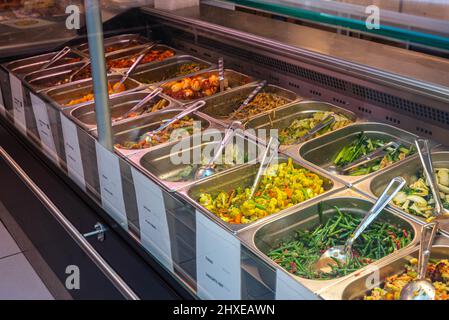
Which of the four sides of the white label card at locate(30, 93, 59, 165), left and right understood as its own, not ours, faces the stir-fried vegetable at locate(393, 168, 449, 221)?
left

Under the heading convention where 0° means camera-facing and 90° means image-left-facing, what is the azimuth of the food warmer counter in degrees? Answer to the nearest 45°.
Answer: approximately 45°

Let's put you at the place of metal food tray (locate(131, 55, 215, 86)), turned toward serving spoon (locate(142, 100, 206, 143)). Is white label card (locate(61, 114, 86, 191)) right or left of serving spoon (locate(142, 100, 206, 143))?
right

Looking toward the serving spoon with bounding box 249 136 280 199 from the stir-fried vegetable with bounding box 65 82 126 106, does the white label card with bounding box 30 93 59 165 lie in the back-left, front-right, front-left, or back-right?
back-right

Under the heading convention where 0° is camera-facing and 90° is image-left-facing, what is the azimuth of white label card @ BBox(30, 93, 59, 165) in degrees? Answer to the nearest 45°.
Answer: approximately 45°

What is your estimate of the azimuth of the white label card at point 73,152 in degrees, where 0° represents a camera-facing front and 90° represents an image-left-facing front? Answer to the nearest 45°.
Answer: approximately 45°
